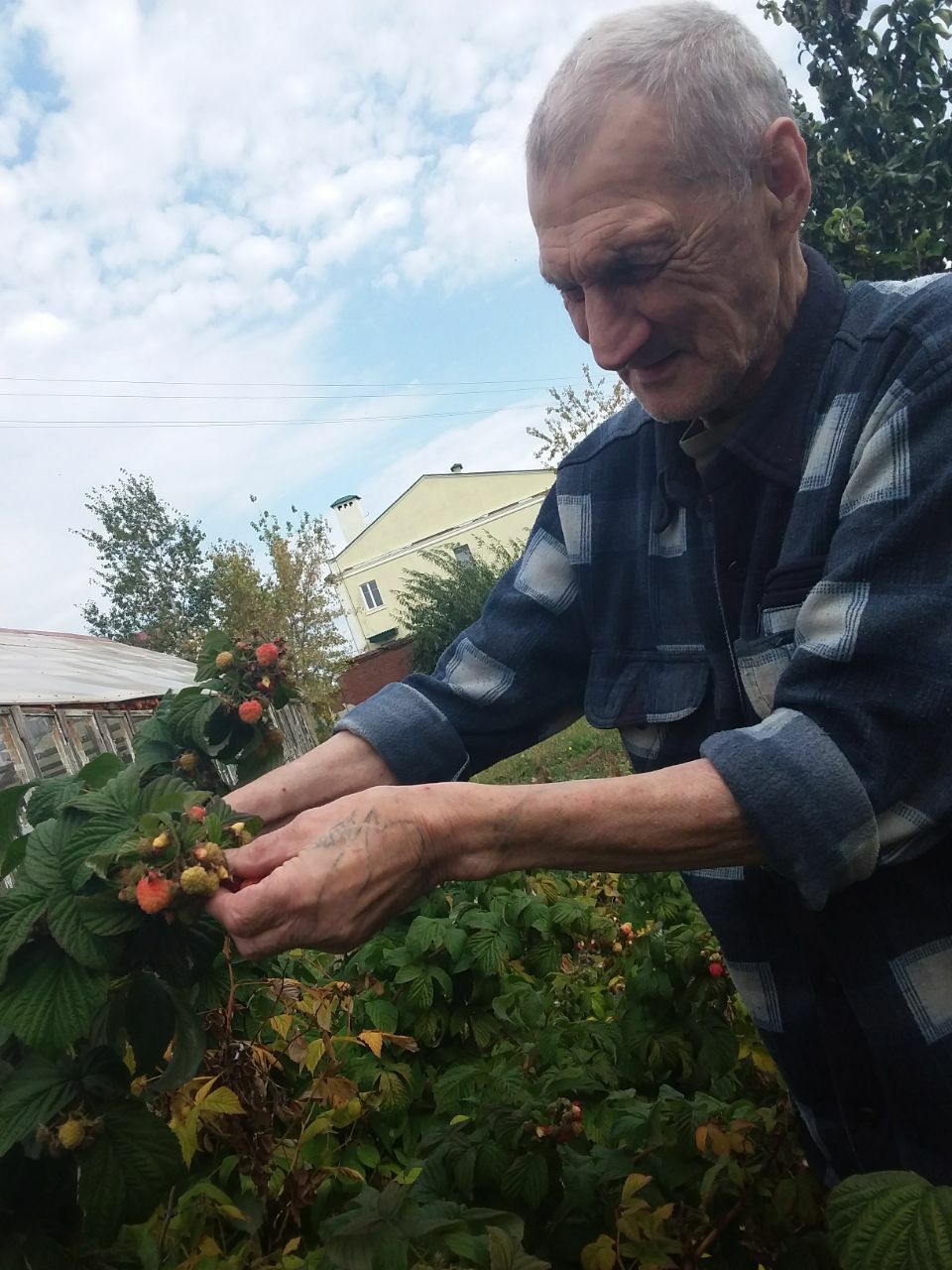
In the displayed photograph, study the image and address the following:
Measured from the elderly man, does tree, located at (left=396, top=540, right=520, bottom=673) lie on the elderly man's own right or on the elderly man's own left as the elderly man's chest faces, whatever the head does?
on the elderly man's own right

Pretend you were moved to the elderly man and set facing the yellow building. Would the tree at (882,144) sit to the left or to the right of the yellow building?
right

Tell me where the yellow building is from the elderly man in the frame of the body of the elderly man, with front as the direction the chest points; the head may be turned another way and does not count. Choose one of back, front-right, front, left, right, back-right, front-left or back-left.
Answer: back-right

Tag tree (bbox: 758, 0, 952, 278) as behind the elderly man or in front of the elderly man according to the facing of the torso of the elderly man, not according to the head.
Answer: behind

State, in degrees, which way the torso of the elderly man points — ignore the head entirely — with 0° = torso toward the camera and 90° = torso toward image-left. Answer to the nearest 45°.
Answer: approximately 45°

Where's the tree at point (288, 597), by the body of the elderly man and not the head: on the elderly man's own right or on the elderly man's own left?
on the elderly man's own right
